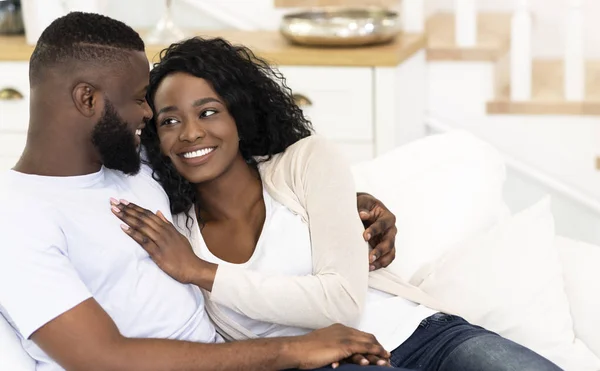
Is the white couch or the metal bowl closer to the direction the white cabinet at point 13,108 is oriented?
the white couch

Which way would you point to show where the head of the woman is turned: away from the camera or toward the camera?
toward the camera

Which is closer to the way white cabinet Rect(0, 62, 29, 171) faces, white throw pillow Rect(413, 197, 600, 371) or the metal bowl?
the white throw pillow

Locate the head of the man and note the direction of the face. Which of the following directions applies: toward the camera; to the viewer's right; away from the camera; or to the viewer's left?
to the viewer's right

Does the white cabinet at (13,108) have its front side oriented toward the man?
yes

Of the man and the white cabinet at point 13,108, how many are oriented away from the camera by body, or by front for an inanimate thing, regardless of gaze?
0

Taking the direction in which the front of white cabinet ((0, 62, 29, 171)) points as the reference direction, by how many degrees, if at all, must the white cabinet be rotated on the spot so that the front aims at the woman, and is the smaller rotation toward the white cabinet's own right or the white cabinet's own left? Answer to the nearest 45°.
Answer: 0° — it already faces them

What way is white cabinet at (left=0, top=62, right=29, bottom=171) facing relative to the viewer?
toward the camera

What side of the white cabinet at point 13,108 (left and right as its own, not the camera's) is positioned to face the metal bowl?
left

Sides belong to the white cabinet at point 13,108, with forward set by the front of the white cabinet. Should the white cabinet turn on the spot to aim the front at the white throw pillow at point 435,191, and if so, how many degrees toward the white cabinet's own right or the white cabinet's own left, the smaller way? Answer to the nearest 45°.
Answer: approximately 45° to the white cabinet's own left

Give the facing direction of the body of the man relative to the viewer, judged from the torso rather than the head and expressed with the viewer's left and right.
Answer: facing the viewer and to the right of the viewer

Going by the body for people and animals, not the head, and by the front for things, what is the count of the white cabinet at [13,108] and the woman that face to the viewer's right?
0

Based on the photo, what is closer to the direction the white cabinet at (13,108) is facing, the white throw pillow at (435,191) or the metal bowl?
the white throw pillow
